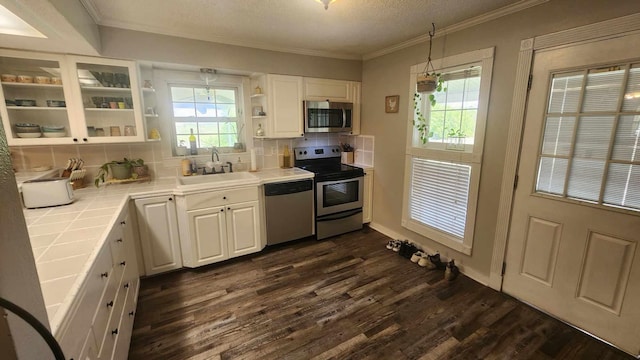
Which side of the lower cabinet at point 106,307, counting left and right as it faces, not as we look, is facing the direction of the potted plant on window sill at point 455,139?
front

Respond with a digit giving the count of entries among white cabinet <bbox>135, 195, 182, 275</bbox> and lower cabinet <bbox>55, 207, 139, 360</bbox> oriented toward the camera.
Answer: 1

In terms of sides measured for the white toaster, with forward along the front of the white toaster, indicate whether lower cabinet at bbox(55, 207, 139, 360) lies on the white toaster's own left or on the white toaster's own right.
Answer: on the white toaster's own right

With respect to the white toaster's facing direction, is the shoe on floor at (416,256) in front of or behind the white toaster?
in front

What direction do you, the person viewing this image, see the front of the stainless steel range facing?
facing the viewer and to the right of the viewer

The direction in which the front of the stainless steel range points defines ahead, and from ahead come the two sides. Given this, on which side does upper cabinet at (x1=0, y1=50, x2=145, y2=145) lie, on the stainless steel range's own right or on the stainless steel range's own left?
on the stainless steel range's own right

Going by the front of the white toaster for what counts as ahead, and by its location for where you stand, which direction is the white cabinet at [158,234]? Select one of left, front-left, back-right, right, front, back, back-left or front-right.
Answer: front

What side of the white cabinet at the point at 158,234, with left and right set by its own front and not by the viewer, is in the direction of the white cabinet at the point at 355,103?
left

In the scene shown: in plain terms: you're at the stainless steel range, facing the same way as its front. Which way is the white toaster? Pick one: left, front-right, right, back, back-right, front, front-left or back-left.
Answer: right

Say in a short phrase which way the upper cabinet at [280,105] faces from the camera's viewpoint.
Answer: facing the viewer

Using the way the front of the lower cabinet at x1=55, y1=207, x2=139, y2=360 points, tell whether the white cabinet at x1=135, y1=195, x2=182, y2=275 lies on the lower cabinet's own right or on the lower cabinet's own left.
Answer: on the lower cabinet's own left

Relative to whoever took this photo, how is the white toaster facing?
facing to the right of the viewer

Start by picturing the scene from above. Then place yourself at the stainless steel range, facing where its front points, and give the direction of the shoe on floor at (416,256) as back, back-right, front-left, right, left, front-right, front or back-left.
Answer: front

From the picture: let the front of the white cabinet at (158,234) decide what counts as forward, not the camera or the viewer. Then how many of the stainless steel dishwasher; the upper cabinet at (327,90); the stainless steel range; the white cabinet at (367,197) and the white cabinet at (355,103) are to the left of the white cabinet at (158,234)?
5
